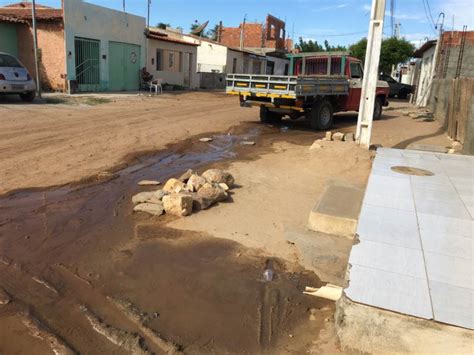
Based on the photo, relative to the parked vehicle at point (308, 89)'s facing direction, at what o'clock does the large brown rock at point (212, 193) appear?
The large brown rock is roughly at 5 o'clock from the parked vehicle.

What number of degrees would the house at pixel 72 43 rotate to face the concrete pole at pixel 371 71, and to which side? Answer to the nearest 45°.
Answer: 0° — it already faces it

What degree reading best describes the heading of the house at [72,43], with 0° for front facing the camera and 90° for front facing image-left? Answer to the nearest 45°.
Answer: approximately 315°

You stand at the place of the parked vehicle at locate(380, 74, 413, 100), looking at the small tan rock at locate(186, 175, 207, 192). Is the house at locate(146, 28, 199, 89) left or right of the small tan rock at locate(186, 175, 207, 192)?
right

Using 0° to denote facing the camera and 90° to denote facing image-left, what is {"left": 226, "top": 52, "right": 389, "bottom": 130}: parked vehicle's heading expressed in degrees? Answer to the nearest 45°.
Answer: approximately 225°

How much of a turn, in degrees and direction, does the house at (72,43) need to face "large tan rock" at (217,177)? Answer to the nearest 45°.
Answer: approximately 45° to its right

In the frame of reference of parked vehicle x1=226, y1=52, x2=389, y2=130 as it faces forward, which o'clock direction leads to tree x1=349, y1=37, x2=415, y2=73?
The tree is roughly at 11 o'clock from the parked vehicle.

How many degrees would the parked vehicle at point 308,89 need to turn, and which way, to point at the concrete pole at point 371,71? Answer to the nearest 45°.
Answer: approximately 135° to its right

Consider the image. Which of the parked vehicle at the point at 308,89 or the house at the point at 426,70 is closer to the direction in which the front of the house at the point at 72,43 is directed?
the parked vehicle

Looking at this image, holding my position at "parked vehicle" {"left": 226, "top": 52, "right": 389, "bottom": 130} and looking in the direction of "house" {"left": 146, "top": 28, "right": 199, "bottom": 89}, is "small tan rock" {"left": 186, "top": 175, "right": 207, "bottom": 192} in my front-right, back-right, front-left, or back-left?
back-left

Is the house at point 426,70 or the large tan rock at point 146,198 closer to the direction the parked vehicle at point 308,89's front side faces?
the house

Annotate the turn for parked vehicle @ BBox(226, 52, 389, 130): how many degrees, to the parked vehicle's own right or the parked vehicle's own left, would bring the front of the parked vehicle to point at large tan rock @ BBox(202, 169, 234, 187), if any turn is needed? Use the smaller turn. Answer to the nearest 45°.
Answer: approximately 135° to the parked vehicle's own right
